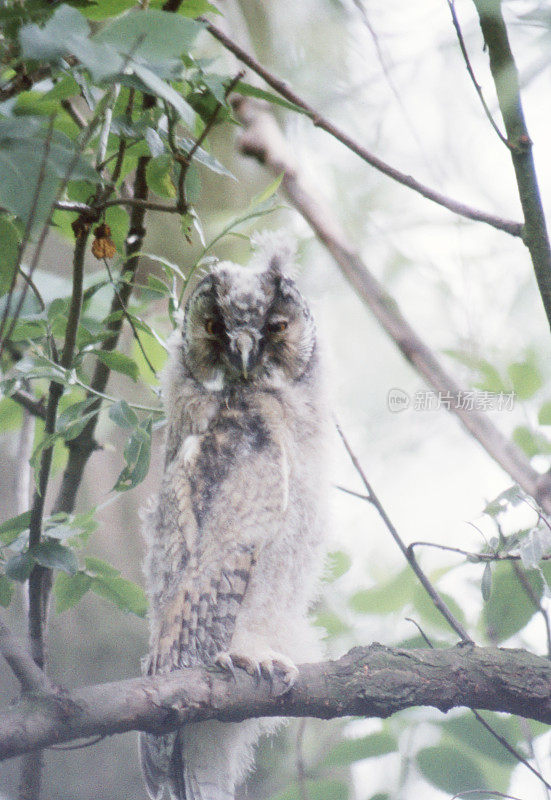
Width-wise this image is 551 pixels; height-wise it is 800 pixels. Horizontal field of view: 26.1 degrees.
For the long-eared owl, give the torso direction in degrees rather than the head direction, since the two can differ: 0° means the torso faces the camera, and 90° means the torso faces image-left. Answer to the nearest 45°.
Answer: approximately 315°
